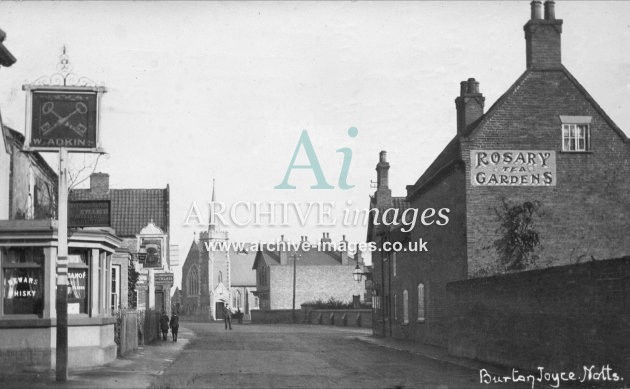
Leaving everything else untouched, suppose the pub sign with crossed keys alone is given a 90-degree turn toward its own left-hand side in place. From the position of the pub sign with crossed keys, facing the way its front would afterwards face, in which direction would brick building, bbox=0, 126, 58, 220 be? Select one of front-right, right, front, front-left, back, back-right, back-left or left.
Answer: left

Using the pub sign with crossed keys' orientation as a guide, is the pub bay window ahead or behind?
behind

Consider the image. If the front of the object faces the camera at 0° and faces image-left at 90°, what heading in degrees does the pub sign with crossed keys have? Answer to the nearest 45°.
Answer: approximately 0°

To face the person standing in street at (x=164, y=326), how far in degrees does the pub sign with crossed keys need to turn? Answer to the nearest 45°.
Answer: approximately 180°
